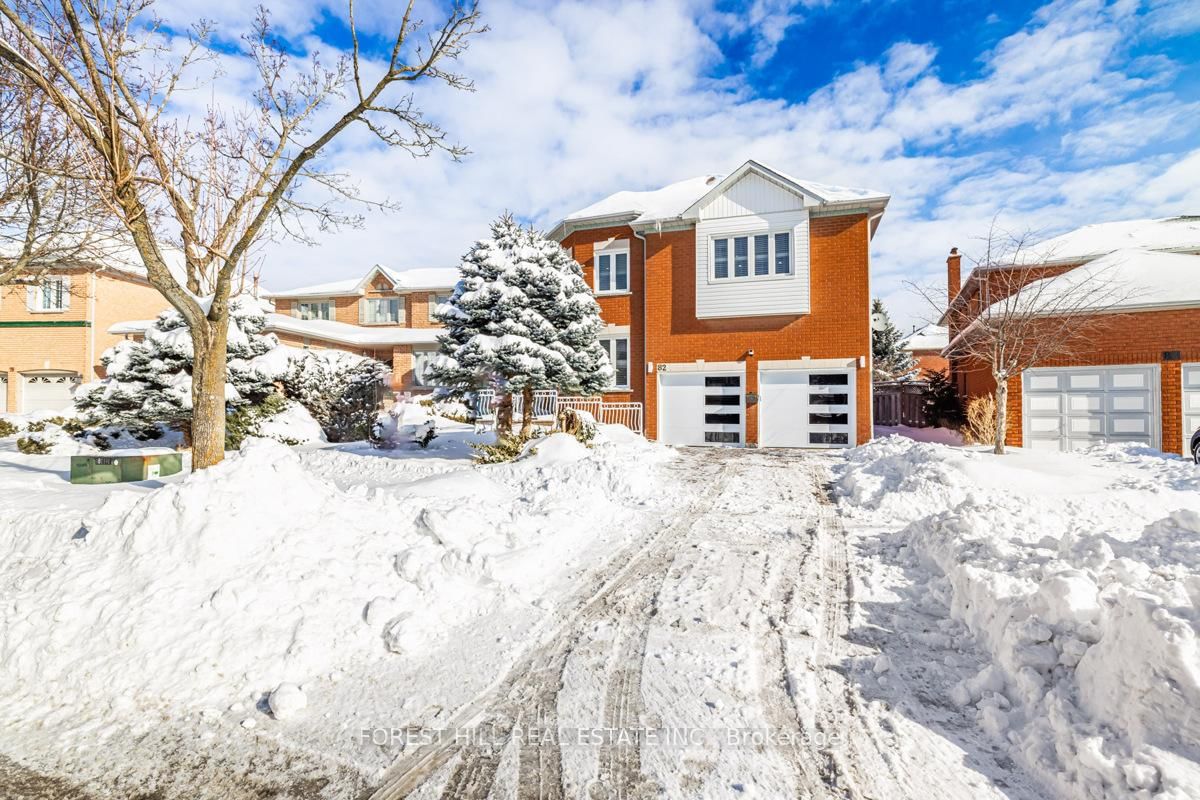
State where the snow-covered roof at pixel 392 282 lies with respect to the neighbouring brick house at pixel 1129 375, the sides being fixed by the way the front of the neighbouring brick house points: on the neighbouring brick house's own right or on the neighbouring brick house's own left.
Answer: on the neighbouring brick house's own right

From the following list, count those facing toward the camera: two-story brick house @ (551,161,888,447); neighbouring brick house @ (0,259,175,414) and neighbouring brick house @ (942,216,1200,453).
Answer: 3

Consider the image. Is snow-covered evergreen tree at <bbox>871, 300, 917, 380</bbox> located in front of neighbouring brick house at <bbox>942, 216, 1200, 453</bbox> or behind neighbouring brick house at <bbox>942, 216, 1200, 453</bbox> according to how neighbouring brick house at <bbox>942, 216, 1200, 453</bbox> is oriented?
behind

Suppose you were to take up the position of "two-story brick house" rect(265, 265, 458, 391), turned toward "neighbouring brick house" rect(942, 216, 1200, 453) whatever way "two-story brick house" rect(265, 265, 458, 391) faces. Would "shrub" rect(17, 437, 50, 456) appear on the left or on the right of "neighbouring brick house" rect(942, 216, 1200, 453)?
right

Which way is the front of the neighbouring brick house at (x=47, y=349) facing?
toward the camera

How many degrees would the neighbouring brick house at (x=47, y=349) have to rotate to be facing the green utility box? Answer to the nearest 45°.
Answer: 0° — it already faces it

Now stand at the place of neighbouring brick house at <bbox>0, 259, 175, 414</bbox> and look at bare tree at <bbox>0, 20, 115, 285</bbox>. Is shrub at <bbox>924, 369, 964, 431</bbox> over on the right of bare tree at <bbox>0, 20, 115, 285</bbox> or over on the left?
left

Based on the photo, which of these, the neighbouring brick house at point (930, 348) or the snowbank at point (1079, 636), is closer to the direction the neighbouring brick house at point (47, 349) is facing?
the snowbank

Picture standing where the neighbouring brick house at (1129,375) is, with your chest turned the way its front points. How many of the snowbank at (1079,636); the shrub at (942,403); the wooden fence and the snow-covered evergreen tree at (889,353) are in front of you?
1

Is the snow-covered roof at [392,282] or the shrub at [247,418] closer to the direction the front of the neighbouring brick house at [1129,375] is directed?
the shrub

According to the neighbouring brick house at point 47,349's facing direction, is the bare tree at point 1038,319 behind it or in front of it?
in front

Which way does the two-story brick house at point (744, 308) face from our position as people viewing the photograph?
facing the viewer
